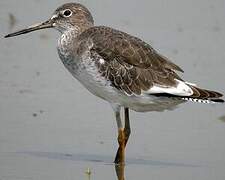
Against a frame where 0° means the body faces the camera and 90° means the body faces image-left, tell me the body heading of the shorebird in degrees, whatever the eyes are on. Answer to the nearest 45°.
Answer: approximately 90°
